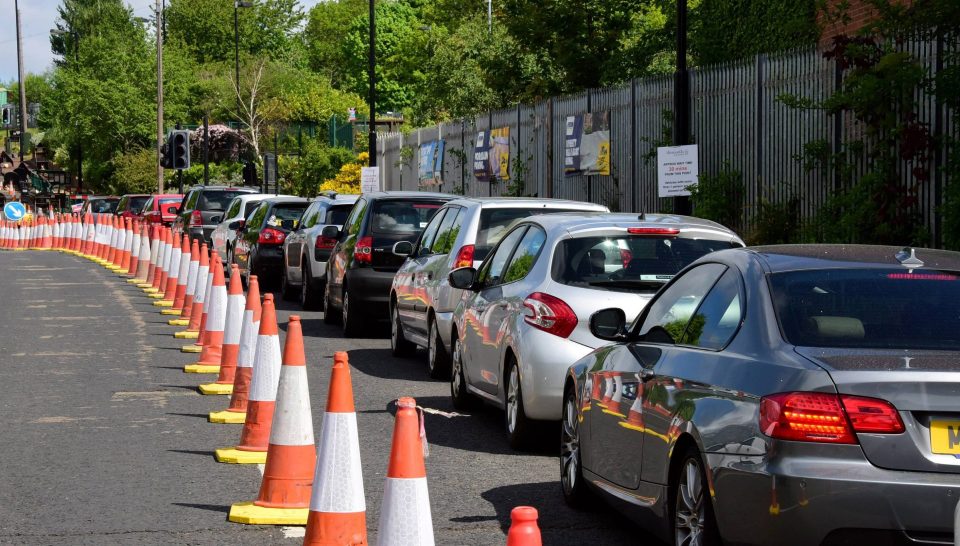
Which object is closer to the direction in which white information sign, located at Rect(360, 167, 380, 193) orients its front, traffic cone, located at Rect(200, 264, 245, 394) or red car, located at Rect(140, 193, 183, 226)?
the traffic cone

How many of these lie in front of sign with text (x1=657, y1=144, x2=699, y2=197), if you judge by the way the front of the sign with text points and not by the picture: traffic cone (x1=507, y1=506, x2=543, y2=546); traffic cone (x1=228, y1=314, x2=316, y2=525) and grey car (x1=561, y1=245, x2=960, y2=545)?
3

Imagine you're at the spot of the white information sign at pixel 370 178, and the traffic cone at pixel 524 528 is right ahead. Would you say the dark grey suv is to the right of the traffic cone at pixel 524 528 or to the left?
right

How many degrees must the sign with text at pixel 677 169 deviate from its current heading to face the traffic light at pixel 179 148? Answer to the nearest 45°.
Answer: approximately 135° to its right

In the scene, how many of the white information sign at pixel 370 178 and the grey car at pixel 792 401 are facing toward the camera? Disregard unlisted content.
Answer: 1

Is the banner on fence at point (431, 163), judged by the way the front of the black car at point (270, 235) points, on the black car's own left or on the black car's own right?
on the black car's own right

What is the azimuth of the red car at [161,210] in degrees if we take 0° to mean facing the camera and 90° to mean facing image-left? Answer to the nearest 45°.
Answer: approximately 135°

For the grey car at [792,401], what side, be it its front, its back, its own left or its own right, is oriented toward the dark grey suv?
front

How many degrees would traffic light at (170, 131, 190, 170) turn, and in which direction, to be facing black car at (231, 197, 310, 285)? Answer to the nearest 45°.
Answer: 0° — it already faces it

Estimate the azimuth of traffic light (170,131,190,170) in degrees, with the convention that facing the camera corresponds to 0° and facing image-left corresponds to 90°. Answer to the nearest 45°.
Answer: approximately 0°

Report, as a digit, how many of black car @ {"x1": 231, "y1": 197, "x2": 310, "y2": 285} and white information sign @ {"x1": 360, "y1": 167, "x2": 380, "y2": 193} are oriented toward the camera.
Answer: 1

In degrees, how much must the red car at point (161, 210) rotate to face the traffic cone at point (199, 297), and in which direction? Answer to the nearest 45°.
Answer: approximately 135° to its left

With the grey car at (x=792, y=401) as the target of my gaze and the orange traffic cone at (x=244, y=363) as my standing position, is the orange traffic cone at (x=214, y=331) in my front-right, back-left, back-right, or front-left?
back-left

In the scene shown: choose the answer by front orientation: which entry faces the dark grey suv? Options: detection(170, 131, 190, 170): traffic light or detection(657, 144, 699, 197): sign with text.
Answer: the traffic light

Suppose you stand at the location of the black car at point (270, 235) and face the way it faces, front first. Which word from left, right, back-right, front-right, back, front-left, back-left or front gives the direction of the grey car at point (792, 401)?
back-left

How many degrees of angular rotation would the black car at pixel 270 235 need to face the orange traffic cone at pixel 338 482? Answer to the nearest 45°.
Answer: approximately 135° to its left

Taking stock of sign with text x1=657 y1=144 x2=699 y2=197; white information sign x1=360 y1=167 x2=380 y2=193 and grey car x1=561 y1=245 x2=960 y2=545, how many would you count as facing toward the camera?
2

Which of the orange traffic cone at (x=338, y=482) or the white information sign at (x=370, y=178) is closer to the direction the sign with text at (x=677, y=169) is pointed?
the orange traffic cone
